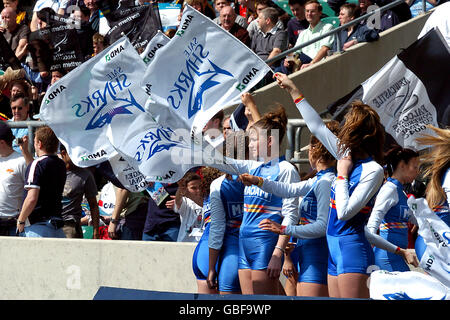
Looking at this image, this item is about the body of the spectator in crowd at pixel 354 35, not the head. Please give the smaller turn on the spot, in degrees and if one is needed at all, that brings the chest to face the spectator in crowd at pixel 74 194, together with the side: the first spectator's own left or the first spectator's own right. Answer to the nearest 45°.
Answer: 0° — they already face them

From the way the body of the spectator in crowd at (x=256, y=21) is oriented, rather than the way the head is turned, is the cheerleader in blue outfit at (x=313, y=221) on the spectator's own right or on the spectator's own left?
on the spectator's own left

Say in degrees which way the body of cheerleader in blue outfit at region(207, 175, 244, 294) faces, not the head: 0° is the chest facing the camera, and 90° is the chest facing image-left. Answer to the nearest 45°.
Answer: approximately 315°

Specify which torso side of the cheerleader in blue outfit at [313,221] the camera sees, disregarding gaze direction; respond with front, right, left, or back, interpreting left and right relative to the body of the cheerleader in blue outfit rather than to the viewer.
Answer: left
